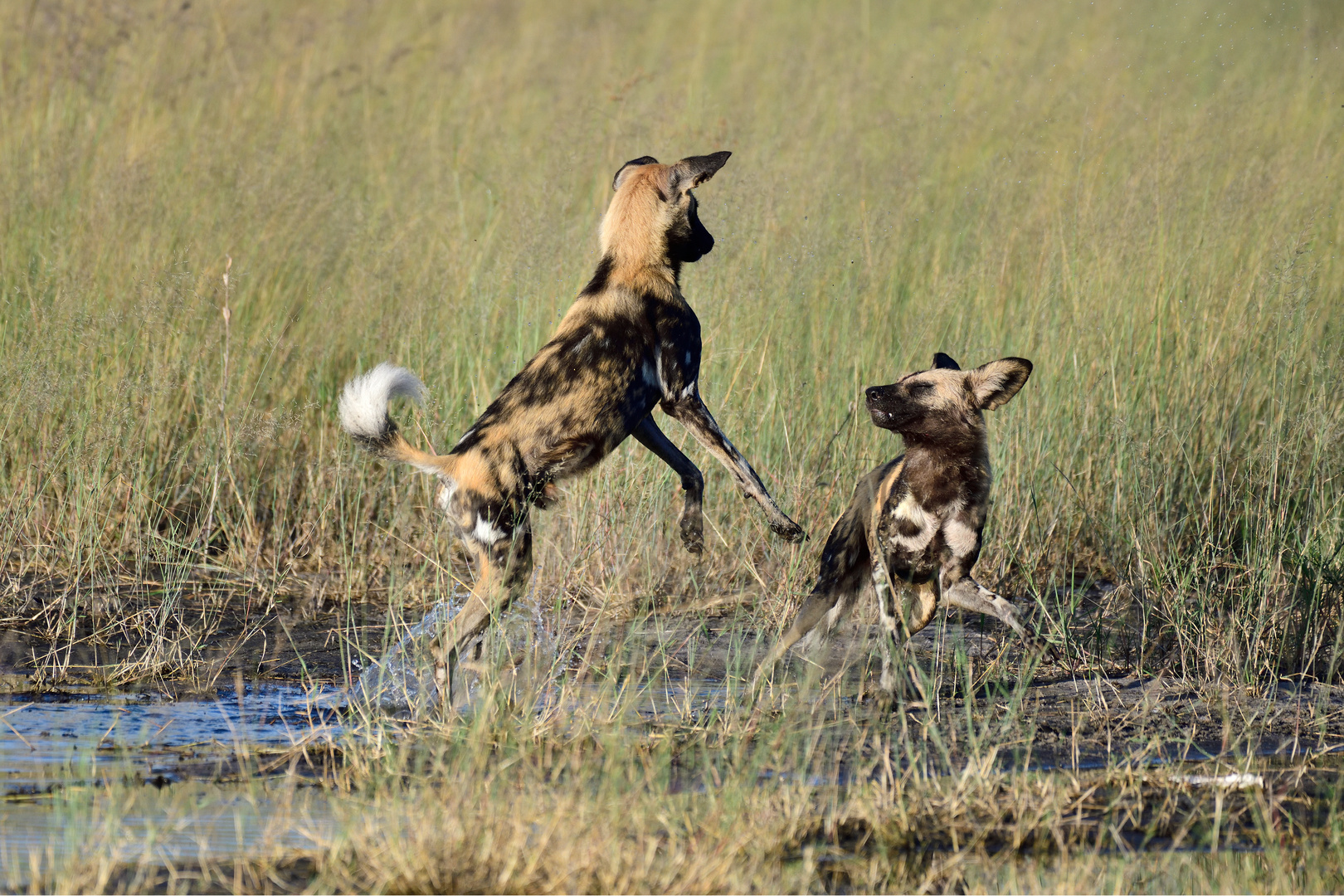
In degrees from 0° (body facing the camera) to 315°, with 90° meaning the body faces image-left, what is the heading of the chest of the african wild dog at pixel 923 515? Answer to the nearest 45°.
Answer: approximately 315°

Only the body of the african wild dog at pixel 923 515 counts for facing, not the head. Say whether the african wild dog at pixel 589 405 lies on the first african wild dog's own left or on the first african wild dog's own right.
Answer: on the first african wild dog's own right
